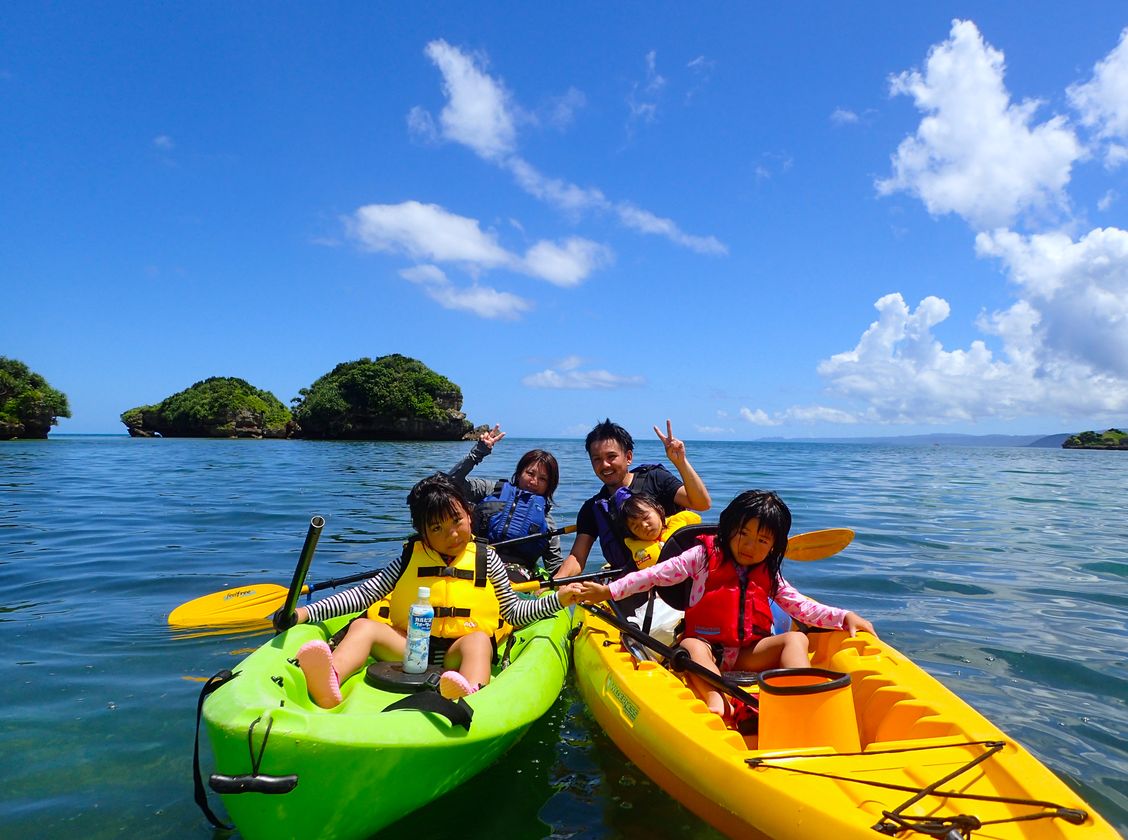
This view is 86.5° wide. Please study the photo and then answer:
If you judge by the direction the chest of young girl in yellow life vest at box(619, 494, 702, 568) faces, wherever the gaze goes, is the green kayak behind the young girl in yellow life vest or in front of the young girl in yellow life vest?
in front

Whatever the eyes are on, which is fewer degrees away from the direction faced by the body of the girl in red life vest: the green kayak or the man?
the green kayak

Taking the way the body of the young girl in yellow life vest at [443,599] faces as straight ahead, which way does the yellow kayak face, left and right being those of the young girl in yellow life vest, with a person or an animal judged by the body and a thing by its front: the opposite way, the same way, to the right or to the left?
the same way

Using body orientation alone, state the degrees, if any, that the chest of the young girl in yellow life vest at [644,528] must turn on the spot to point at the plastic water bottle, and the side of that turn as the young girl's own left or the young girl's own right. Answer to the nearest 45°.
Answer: approximately 45° to the young girl's own right

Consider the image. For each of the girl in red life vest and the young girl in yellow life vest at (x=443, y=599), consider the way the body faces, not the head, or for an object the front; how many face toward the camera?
2

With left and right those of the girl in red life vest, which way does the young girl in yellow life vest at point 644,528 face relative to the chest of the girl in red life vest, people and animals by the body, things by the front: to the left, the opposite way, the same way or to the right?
the same way

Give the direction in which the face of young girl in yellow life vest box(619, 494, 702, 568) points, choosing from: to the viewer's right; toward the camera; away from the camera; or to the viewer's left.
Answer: toward the camera

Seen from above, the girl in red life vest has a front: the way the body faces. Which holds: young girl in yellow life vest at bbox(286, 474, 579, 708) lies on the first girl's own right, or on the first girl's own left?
on the first girl's own right

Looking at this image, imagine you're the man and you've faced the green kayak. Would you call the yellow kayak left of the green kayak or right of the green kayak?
left

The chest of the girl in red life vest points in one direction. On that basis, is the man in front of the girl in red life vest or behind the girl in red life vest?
behind

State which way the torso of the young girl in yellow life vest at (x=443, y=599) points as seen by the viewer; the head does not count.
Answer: toward the camera

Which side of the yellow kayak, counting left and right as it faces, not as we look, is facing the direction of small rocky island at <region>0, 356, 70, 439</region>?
back

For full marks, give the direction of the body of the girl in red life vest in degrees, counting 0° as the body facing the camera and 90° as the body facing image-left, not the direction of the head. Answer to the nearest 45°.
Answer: approximately 0°

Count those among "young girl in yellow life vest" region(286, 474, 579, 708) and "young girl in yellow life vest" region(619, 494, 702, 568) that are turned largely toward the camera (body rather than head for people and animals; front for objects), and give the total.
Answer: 2

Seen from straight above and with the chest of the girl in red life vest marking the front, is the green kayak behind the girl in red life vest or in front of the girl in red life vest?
in front

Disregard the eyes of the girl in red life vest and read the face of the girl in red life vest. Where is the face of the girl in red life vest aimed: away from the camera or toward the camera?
toward the camera

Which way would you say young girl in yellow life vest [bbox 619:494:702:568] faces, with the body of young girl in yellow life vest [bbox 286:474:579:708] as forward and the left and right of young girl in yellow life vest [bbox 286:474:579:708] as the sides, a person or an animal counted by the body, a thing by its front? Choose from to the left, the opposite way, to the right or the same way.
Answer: the same way
